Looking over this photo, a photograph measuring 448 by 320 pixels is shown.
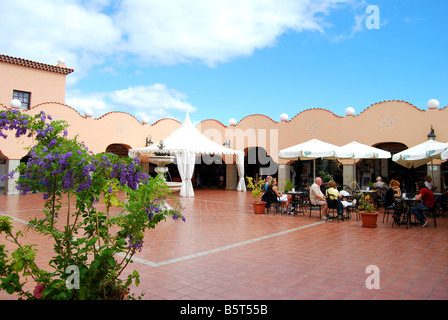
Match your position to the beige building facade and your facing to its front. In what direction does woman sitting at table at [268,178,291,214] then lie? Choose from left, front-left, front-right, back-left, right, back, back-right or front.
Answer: front

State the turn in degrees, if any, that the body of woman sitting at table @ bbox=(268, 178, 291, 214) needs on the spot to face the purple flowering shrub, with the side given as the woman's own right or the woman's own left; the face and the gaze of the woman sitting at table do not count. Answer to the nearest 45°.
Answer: approximately 90° to the woman's own right

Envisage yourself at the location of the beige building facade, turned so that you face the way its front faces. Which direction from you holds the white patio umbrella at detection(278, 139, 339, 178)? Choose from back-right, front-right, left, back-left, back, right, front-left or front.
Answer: front

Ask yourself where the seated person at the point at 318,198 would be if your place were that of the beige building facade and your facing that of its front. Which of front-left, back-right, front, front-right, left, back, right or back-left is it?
front

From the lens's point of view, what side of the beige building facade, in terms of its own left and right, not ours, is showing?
front

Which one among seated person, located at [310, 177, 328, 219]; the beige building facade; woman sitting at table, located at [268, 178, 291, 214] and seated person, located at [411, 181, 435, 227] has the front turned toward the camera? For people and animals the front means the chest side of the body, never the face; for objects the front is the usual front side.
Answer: the beige building facade

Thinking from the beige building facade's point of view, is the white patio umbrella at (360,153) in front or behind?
in front

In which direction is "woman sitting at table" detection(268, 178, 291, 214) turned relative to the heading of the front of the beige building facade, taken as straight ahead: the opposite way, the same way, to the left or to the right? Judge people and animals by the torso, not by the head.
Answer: to the left

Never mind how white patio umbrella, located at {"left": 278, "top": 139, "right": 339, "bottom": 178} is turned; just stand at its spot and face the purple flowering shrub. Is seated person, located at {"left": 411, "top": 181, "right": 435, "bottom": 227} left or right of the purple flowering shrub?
left

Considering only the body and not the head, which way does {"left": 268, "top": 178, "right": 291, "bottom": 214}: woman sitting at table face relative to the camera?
to the viewer's right

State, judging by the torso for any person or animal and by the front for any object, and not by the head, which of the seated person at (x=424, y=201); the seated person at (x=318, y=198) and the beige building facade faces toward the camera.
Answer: the beige building facade

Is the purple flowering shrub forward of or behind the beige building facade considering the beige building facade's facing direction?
forward

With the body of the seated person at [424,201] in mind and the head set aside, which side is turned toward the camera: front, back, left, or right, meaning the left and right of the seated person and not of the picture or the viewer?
left

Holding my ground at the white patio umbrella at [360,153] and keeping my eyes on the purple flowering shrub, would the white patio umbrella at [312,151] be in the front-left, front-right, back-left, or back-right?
front-right
